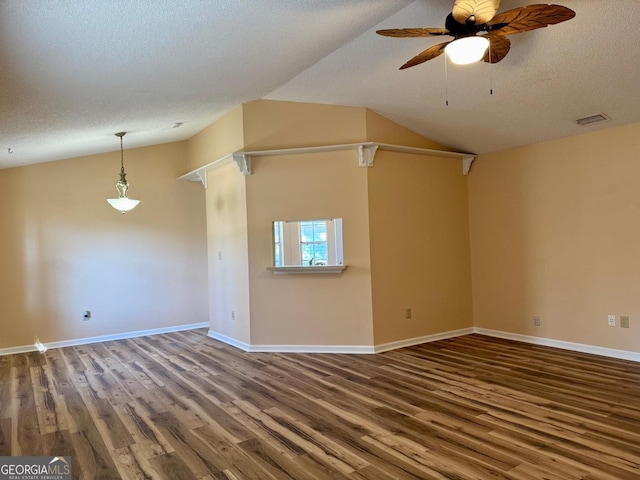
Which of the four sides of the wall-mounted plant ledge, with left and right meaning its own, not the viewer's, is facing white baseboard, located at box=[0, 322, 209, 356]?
right

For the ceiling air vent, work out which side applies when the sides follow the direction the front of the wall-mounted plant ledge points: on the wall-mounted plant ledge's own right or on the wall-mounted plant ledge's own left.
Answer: on the wall-mounted plant ledge's own left

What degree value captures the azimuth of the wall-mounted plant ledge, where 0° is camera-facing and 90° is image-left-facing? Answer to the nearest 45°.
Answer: approximately 0°

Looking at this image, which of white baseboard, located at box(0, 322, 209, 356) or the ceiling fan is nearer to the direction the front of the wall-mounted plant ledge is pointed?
the ceiling fan
